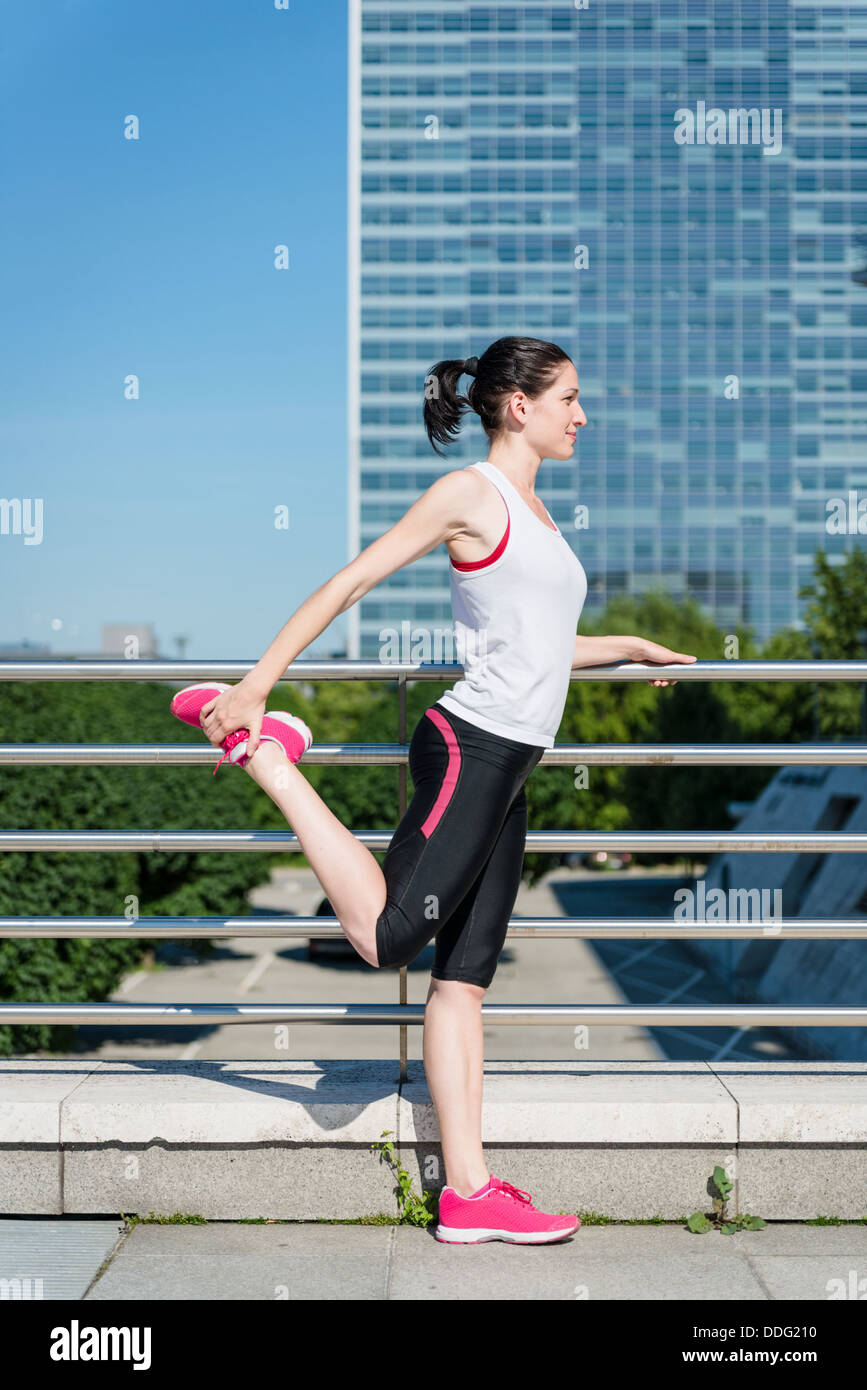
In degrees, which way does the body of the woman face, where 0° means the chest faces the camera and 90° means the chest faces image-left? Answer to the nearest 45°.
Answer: approximately 270°

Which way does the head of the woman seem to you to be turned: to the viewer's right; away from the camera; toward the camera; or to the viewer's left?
to the viewer's right
